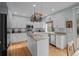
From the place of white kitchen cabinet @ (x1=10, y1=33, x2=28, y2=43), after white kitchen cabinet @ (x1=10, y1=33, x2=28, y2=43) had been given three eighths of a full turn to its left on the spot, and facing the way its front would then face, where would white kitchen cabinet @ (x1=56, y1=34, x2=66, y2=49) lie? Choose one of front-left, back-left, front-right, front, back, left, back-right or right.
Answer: front-right

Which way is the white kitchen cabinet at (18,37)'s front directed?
toward the camera
